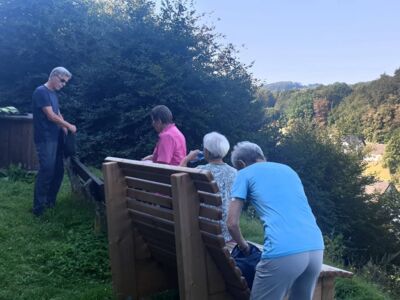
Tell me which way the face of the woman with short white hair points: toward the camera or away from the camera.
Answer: away from the camera

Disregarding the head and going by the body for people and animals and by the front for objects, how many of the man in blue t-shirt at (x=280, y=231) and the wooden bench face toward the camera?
0

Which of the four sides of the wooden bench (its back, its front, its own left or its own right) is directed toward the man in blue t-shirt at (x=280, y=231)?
right

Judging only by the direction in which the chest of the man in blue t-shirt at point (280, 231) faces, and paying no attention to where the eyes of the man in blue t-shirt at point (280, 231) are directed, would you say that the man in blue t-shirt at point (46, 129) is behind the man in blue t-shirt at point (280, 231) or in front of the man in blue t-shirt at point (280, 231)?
in front

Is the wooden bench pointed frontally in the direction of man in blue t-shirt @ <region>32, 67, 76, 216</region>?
no

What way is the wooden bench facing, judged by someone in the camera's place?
facing away from the viewer and to the right of the viewer

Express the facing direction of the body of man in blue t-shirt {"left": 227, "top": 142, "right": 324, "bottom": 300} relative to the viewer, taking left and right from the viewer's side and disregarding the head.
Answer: facing away from the viewer and to the left of the viewer
